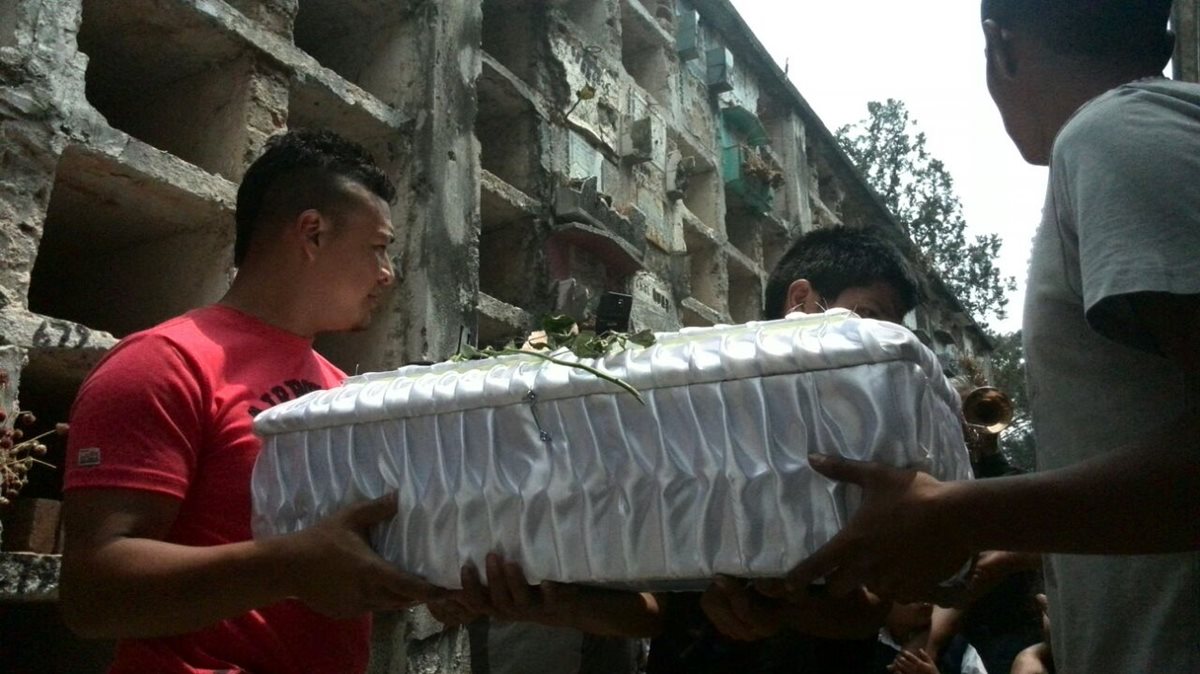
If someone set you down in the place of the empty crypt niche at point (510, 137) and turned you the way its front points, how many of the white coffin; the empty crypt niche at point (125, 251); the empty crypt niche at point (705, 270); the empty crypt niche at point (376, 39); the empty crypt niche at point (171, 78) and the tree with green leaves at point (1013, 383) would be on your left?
2

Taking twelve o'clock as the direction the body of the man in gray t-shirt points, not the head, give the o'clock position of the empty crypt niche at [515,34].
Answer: The empty crypt niche is roughly at 2 o'clock from the man in gray t-shirt.

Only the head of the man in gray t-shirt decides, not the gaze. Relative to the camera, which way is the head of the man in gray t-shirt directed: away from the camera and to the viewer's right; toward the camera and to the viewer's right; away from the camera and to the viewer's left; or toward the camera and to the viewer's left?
away from the camera and to the viewer's left

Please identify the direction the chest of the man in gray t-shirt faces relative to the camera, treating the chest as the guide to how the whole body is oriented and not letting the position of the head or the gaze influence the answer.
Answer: to the viewer's left

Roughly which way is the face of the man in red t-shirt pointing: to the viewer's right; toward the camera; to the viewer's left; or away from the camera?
to the viewer's right

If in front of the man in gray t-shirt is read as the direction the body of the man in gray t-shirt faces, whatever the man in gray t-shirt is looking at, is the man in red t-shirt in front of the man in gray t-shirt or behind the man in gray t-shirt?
in front

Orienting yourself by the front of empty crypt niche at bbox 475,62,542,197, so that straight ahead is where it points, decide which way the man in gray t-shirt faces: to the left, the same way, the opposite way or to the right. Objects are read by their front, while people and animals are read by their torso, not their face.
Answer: the opposite way

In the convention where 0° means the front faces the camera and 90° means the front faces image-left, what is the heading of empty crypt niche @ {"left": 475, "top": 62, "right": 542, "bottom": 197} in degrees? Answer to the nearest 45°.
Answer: approximately 315°

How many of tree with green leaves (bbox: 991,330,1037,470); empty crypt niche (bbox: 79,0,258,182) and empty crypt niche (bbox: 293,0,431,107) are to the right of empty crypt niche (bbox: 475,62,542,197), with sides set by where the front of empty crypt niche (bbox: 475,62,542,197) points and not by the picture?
2

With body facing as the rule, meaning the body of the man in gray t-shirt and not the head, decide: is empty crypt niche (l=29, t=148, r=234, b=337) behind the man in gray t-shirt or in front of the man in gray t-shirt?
in front

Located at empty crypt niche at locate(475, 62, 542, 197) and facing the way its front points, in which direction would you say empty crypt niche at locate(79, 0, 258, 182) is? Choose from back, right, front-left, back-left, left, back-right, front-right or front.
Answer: right

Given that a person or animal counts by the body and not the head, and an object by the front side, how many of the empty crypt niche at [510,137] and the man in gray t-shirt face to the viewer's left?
1

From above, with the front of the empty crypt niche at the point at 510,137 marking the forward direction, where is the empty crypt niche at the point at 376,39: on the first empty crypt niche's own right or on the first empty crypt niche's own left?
on the first empty crypt niche's own right
